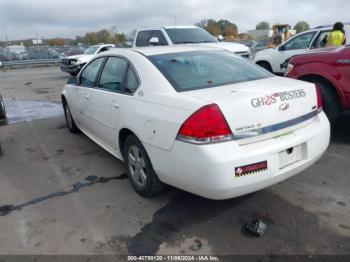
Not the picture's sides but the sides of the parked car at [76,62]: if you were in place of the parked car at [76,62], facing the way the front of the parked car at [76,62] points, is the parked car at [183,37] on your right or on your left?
on your left

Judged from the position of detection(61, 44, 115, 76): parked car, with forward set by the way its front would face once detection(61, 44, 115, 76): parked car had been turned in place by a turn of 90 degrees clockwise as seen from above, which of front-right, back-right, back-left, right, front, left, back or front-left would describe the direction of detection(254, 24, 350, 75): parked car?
back

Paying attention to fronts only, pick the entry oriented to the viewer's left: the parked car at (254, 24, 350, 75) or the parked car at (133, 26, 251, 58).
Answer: the parked car at (254, 24, 350, 75)

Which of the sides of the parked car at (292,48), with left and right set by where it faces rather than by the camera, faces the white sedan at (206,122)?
left

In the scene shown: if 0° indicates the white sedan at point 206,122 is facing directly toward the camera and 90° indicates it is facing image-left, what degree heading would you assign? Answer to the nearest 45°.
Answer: approximately 135°

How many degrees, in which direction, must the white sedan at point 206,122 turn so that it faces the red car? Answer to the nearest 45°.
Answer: approximately 90° to its right

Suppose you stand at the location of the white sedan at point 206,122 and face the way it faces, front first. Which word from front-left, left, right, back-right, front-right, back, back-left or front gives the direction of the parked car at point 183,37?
front-right

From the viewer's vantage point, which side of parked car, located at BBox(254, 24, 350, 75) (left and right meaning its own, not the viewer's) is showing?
left

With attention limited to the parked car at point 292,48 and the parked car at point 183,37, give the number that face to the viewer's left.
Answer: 1

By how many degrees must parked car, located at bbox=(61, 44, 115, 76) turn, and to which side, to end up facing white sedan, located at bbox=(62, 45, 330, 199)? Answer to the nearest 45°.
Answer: approximately 45° to its left

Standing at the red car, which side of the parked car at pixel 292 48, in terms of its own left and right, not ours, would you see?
left

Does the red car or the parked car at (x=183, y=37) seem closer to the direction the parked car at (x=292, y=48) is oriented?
the parked car

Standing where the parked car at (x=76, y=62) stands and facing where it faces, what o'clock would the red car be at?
The red car is roughly at 10 o'clock from the parked car.

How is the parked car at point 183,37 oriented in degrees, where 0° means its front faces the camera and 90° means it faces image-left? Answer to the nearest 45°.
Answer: approximately 315°
